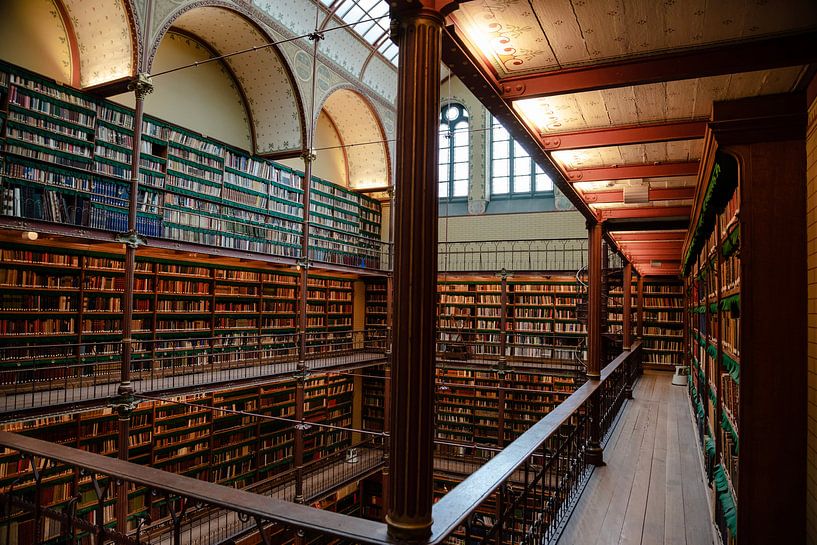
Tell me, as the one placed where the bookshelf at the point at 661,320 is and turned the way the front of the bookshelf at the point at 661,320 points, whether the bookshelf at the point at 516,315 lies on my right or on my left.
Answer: on my right

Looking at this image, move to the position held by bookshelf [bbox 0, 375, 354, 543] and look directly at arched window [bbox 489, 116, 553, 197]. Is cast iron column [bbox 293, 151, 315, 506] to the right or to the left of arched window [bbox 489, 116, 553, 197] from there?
right

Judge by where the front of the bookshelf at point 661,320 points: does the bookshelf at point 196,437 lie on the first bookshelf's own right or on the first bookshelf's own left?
on the first bookshelf's own right

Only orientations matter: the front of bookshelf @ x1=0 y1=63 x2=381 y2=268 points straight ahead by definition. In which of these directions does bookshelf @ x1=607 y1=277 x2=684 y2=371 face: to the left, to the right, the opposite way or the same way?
to the right

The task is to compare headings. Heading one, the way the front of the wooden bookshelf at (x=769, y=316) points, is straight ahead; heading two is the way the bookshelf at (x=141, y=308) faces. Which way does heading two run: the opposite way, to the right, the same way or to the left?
the opposite way

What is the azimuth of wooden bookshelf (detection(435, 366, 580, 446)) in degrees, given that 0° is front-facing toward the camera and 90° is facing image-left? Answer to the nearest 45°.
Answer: approximately 0°

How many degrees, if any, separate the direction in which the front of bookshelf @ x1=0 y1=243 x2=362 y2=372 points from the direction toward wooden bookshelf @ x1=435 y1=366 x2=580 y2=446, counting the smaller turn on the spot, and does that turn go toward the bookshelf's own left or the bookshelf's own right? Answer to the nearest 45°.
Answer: approximately 45° to the bookshelf's own left

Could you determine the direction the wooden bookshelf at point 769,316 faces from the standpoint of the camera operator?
facing to the left of the viewer
